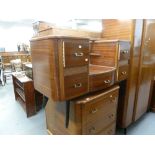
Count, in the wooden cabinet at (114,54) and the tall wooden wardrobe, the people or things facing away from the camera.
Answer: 0

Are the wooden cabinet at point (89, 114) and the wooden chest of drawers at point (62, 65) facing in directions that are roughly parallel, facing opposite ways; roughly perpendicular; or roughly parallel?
roughly parallel

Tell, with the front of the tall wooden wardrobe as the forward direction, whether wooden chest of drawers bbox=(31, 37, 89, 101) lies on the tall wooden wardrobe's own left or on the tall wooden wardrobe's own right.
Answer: on the tall wooden wardrobe's own right

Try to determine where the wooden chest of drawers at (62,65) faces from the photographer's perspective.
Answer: facing the viewer and to the right of the viewer

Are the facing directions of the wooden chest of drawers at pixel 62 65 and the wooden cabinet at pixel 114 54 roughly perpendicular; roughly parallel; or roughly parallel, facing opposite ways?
roughly parallel

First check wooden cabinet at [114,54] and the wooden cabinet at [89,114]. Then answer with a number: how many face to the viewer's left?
0
